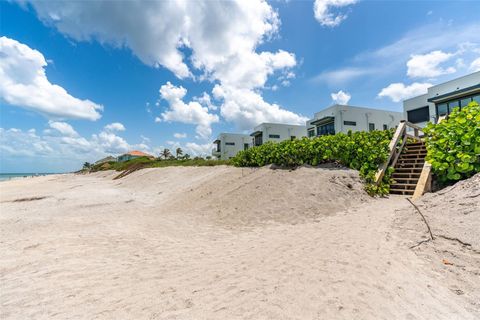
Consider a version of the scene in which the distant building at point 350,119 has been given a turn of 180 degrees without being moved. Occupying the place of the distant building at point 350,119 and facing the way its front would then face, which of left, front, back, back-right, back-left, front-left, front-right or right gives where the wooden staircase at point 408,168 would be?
back-right

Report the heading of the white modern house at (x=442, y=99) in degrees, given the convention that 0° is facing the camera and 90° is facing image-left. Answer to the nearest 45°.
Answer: approximately 45°

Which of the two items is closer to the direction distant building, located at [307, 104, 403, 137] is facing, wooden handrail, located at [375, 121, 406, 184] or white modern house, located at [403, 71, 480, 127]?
the wooden handrail

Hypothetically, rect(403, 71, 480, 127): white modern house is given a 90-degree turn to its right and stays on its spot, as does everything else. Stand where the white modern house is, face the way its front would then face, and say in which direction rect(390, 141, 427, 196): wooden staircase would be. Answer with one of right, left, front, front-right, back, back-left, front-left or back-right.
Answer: back-left

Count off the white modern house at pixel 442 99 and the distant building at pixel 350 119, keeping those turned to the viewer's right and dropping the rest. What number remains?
0

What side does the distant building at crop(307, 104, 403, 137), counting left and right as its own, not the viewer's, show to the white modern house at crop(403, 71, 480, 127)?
left

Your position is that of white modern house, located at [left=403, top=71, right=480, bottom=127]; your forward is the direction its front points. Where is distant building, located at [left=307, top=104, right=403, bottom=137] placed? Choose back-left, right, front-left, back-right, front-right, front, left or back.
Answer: right

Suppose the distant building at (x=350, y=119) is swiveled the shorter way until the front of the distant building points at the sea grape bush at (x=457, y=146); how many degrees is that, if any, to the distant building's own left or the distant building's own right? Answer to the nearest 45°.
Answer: approximately 45° to the distant building's own left

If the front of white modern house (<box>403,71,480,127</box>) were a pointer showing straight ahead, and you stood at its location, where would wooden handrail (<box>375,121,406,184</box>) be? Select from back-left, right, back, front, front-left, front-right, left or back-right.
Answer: front-left

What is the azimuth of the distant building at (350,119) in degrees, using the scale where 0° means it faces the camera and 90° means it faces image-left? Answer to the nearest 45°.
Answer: approximately 45°

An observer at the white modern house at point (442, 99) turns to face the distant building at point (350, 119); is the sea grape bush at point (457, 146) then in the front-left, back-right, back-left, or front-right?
back-left
